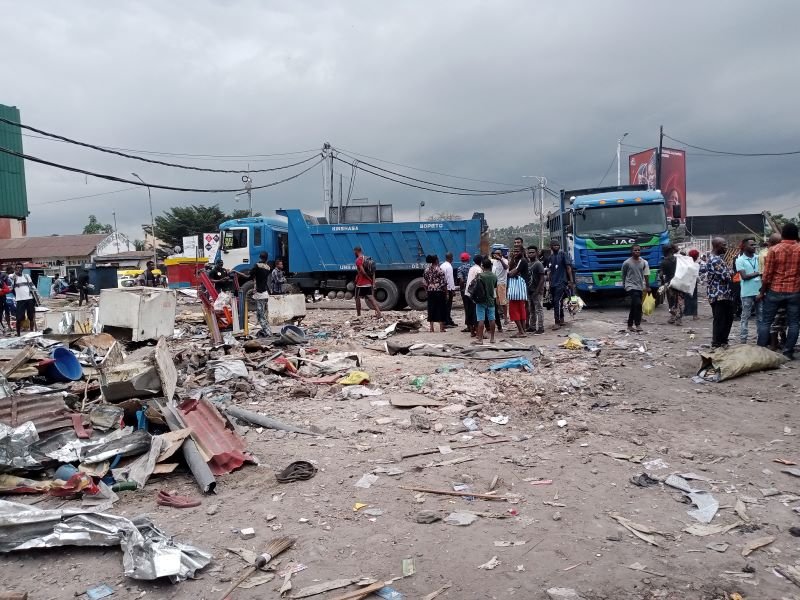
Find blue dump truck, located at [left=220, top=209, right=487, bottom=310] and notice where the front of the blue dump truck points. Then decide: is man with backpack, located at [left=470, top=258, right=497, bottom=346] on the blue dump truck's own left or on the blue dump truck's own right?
on the blue dump truck's own left

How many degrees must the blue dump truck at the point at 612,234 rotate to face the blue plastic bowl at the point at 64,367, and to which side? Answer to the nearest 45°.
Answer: approximately 45° to its right

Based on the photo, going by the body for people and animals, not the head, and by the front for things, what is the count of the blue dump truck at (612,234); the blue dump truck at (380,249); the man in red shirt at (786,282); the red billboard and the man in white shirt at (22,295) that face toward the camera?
3

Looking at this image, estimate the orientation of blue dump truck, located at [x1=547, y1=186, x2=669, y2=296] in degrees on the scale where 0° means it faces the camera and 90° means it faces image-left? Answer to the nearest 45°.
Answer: approximately 0°

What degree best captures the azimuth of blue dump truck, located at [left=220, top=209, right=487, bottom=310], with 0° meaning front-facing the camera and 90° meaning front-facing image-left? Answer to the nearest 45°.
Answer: approximately 90°

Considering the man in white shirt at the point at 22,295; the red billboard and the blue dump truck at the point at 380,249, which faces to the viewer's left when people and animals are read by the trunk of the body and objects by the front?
the blue dump truck

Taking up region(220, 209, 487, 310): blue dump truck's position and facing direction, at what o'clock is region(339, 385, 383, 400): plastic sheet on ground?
The plastic sheet on ground is roughly at 9 o'clock from the blue dump truck.

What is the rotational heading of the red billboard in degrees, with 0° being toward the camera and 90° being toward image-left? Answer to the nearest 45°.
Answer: approximately 0°

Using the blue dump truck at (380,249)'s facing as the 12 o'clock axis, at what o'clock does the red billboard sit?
The red billboard is roughly at 5 o'clock from the blue dump truck.
